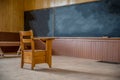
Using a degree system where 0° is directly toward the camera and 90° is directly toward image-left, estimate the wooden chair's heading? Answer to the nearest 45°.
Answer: approximately 225°
